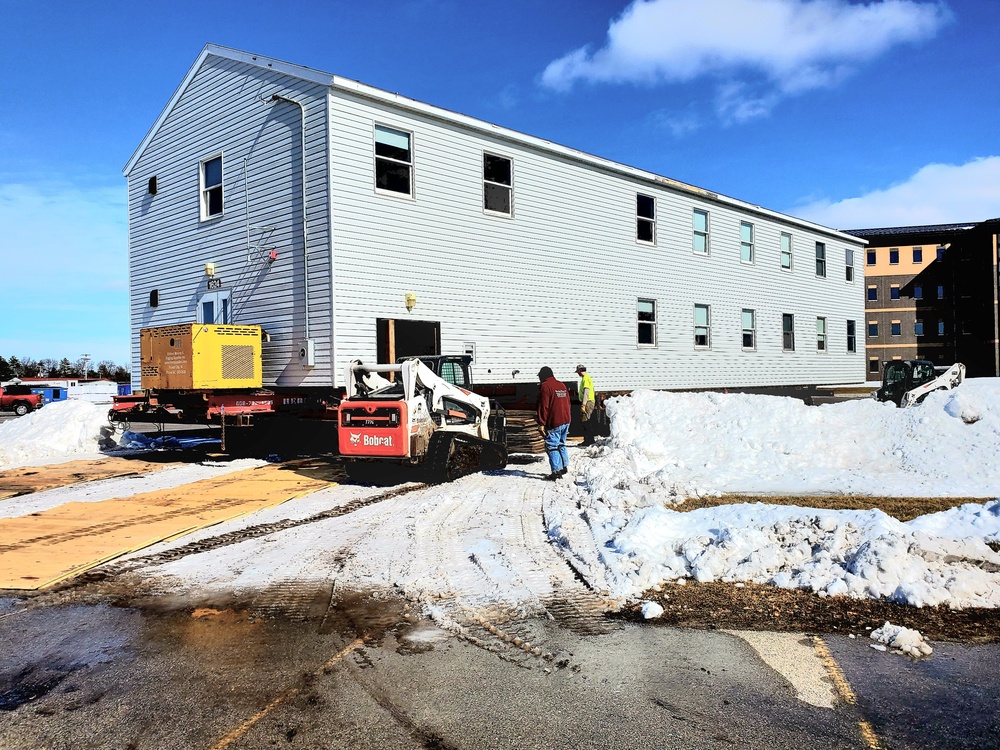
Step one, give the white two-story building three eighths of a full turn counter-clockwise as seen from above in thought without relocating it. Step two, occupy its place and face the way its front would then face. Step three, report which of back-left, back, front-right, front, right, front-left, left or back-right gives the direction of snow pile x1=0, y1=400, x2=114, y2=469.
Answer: back

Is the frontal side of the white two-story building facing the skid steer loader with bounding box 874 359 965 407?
no

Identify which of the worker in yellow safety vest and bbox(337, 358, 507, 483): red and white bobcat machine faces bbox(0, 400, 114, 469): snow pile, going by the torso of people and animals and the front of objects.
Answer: the worker in yellow safety vest

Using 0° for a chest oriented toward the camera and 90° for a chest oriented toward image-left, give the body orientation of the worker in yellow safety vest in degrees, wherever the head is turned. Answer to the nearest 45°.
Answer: approximately 90°

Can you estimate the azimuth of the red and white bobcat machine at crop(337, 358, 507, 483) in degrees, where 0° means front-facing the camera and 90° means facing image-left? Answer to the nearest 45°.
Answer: approximately 225°

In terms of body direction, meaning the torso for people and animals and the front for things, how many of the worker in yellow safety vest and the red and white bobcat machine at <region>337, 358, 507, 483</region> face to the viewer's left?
1

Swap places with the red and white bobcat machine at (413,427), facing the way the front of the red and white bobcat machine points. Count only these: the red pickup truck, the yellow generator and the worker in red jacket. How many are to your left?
2

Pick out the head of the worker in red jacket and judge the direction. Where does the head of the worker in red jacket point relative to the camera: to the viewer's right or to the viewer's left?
to the viewer's left

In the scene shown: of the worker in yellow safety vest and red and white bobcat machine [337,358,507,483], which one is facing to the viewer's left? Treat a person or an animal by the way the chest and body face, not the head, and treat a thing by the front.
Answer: the worker in yellow safety vest

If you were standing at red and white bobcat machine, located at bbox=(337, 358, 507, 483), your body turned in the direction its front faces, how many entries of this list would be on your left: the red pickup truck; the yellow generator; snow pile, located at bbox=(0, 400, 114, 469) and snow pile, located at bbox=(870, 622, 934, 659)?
3

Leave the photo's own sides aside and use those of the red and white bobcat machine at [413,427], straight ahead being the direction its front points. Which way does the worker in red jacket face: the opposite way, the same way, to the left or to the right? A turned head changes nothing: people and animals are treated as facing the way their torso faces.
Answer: to the left

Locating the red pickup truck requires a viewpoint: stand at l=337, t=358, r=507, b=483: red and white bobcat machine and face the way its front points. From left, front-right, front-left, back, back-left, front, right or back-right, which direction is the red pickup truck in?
left

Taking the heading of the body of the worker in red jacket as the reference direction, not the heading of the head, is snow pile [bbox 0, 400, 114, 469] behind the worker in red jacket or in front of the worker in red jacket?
in front

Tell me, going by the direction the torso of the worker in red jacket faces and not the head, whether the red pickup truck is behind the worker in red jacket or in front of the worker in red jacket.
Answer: in front

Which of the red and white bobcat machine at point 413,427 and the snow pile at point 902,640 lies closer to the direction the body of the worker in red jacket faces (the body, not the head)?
the red and white bobcat machine

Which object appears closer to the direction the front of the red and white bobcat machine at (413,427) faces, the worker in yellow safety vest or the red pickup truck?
the worker in yellow safety vest

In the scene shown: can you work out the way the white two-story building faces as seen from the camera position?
facing the viewer and to the left of the viewer

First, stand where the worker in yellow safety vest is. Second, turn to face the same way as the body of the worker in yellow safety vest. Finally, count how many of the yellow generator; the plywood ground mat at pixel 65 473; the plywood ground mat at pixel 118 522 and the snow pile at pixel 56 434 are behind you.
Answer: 0
